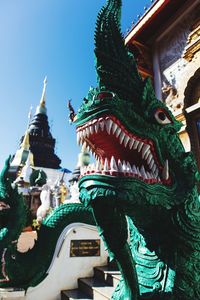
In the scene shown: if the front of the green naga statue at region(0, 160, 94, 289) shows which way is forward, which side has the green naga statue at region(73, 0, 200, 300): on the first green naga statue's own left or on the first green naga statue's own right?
on the first green naga statue's own left

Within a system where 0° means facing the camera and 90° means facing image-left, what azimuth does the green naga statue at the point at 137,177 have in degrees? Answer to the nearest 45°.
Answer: approximately 45°

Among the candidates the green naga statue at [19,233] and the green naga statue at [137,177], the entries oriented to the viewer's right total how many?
0

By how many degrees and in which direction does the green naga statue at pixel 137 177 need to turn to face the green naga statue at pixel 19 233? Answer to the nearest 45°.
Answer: approximately 90° to its right

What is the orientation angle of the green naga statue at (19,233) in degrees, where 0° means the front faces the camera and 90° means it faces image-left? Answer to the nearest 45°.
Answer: approximately 45°
